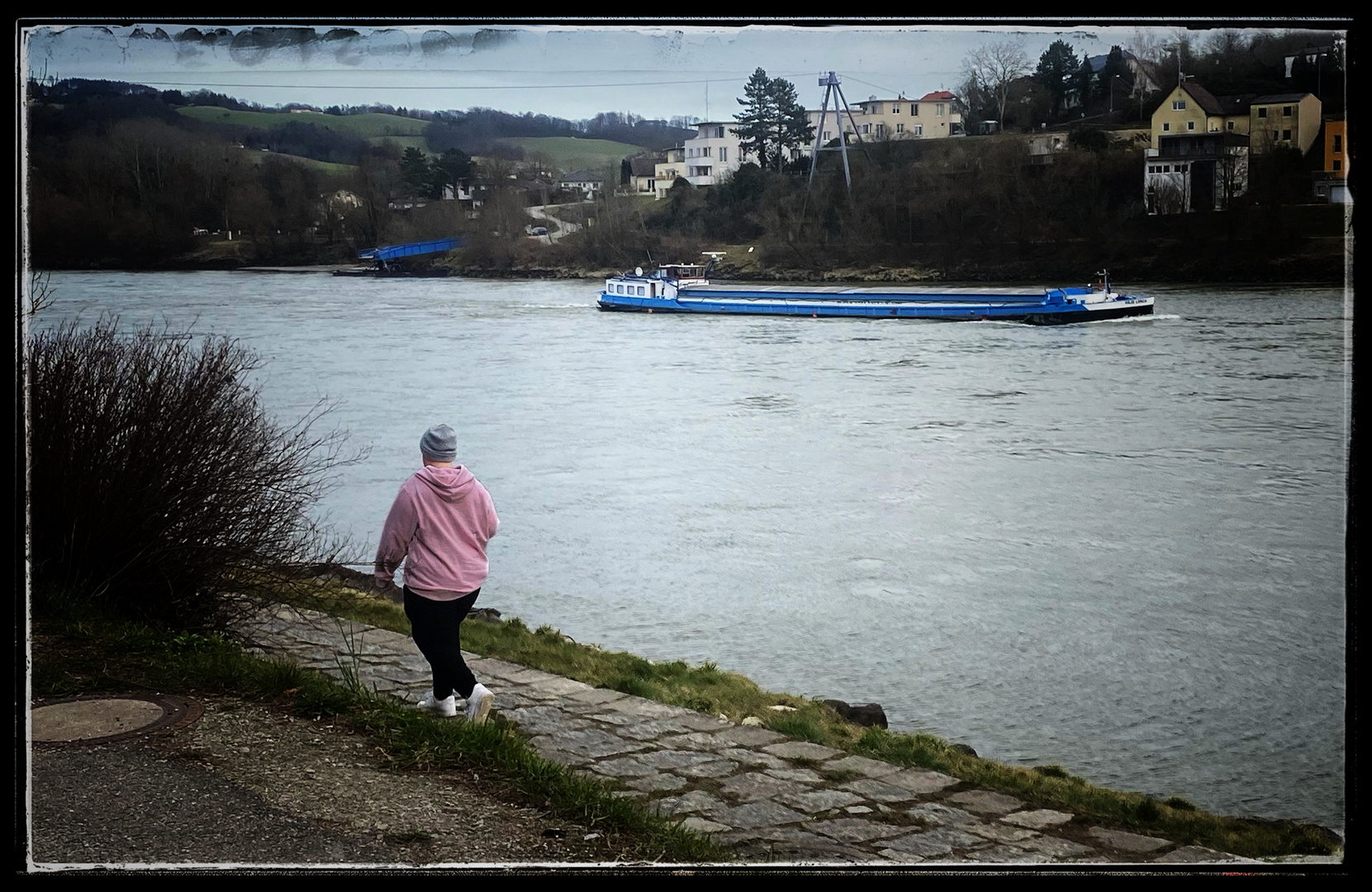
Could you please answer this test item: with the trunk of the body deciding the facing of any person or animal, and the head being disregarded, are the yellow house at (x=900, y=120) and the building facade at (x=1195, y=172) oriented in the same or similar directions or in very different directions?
same or similar directions

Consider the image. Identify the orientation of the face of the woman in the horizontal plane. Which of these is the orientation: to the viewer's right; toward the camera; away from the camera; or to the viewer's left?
away from the camera

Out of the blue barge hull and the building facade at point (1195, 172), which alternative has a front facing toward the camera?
the building facade

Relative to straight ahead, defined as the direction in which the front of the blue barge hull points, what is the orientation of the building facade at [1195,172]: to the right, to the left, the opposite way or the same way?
to the right

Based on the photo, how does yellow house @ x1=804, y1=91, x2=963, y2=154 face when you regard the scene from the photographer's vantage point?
facing the viewer

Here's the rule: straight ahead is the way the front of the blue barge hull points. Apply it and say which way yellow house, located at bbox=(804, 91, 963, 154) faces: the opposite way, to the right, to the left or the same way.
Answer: to the right

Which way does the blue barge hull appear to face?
to the viewer's right

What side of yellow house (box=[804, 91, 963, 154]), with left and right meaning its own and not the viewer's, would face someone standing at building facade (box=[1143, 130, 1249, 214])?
left

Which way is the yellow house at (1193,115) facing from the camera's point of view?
toward the camera

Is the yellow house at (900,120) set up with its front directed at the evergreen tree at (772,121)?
no
